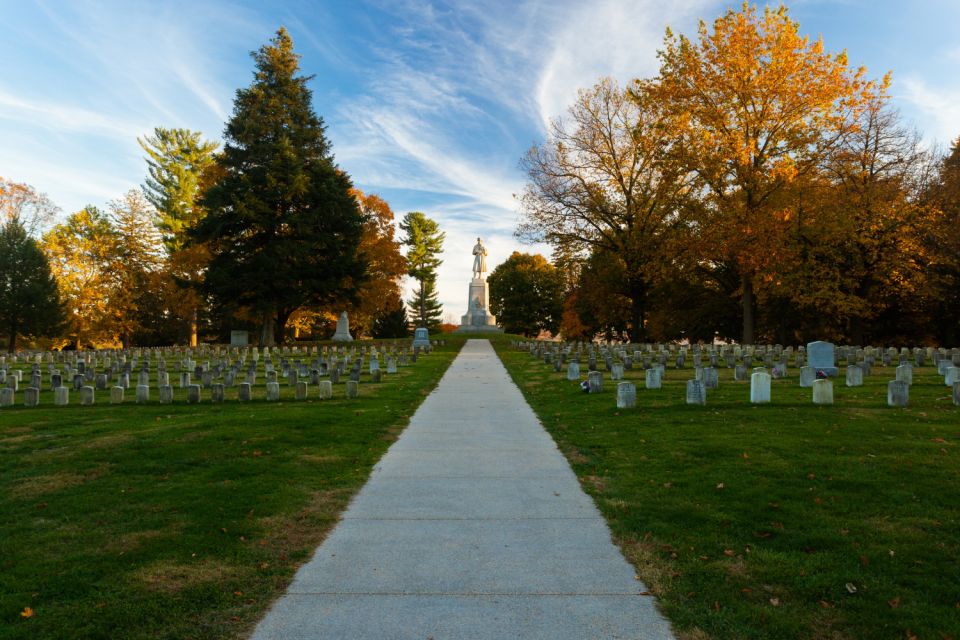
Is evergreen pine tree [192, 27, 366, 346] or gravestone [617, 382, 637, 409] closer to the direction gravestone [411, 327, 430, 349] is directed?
the gravestone

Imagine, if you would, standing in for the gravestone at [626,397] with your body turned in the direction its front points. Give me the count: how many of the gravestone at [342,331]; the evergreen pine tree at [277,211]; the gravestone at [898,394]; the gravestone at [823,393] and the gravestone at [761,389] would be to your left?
3

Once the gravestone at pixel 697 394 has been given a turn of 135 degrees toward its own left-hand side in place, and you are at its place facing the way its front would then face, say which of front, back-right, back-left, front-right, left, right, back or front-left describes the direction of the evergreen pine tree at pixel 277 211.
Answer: left

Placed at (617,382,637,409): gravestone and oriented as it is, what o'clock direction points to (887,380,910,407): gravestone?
(887,380,910,407): gravestone is roughly at 9 o'clock from (617,382,637,409): gravestone.

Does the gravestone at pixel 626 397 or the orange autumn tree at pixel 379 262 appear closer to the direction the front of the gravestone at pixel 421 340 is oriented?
the gravestone

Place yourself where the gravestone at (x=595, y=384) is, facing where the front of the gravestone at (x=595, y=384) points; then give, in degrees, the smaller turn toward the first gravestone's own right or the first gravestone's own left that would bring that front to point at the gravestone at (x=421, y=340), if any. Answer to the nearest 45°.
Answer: approximately 135° to the first gravestone's own right
